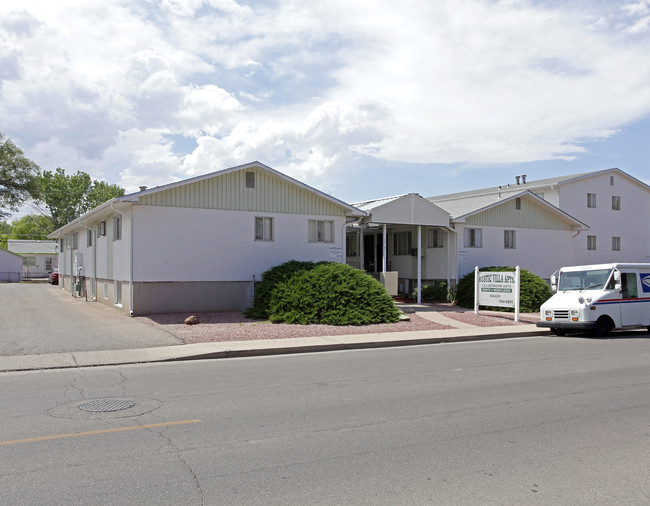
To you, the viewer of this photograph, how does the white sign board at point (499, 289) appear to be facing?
facing the viewer and to the left of the viewer

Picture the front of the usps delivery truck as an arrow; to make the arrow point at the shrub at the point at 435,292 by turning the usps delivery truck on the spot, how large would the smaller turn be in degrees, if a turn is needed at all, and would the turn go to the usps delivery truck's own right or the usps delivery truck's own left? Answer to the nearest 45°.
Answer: approximately 90° to the usps delivery truck's own right

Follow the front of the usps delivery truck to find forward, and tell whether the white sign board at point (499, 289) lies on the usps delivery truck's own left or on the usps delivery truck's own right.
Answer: on the usps delivery truck's own right

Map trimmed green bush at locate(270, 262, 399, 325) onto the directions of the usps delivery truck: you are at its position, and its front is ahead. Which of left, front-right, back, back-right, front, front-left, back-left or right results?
front-right

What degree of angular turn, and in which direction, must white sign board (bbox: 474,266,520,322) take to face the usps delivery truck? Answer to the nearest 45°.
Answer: approximately 90° to its left

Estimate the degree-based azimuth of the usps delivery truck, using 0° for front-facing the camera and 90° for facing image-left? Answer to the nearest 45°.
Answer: approximately 45°

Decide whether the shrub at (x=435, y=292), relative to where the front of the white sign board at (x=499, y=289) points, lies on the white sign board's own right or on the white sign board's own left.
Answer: on the white sign board's own right

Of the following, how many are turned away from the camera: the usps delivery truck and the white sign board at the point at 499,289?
0
